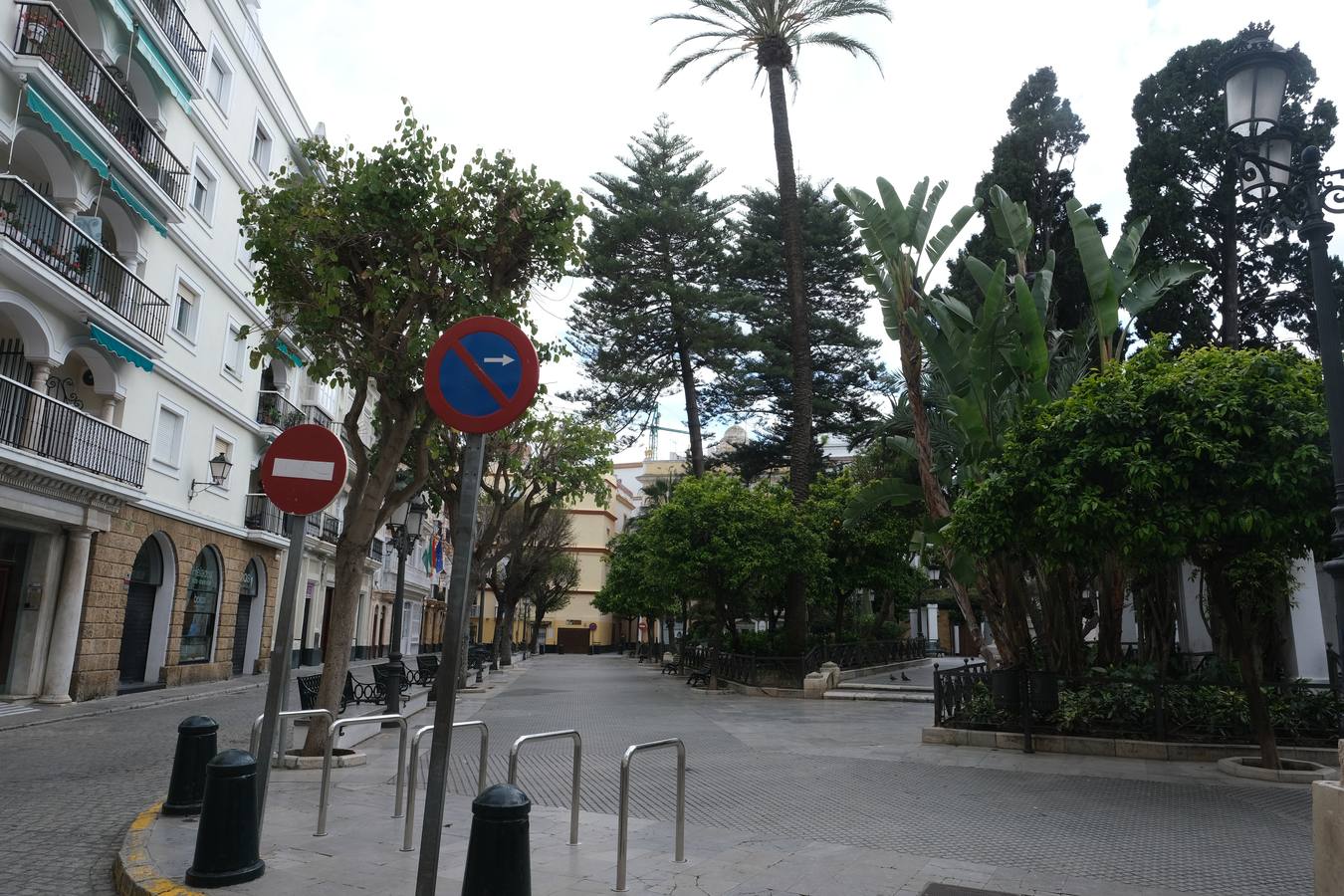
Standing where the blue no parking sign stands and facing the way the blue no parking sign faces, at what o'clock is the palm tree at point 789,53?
The palm tree is roughly at 7 o'clock from the blue no parking sign.

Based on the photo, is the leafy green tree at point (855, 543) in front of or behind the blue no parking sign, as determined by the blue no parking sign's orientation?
behind

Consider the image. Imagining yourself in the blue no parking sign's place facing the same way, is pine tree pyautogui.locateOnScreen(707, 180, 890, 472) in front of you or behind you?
behind

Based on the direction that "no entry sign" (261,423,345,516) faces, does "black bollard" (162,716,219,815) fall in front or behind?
behind

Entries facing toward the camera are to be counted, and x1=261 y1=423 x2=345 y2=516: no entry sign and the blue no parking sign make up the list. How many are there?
2

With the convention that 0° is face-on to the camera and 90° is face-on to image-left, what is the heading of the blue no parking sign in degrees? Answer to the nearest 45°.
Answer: approximately 0°

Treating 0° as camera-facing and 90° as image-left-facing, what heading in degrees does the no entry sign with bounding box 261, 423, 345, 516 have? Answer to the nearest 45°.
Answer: approximately 0°

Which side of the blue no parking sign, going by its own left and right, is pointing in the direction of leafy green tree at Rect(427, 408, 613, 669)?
back

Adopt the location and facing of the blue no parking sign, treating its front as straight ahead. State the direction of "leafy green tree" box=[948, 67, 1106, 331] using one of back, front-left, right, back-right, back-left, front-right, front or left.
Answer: back-left

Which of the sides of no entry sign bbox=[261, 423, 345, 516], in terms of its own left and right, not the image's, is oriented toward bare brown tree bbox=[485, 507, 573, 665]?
back
